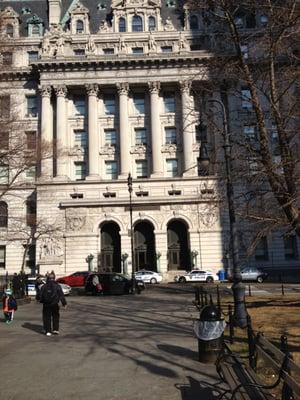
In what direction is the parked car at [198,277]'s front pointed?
to the viewer's left

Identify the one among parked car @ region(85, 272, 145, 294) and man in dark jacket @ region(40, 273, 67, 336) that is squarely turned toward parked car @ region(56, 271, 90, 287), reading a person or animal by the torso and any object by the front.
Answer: the man in dark jacket

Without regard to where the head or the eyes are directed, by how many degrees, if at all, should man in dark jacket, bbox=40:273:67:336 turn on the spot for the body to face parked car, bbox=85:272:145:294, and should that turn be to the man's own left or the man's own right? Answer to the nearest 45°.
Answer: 0° — they already face it

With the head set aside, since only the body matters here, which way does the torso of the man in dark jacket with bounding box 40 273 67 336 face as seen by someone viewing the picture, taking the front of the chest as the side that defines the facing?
away from the camera

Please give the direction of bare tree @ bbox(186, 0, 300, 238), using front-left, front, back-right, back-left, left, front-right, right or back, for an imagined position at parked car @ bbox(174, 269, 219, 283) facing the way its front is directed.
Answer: left

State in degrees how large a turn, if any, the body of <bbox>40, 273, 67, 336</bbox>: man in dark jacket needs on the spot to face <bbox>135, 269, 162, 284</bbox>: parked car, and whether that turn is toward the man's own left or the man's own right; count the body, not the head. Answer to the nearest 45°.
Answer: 0° — they already face it
